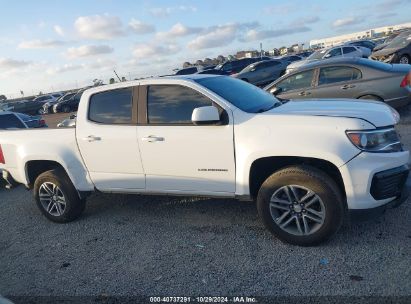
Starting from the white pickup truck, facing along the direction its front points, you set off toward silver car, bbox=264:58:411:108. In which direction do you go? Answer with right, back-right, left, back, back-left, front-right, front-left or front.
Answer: left

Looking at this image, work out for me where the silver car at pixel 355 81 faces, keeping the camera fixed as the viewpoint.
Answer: facing to the left of the viewer

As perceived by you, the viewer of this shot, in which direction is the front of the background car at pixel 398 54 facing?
facing the viewer and to the left of the viewer

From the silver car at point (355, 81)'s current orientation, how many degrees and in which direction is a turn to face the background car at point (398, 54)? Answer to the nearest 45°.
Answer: approximately 90° to its right

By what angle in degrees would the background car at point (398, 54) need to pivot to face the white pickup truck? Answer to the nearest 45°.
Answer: approximately 45° to its left

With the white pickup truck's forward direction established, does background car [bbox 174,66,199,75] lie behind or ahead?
behind

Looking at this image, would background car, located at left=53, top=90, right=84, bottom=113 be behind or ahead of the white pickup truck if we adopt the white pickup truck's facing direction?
behind

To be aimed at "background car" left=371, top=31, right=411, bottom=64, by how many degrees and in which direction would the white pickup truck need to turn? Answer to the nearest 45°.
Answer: approximately 90° to its left
